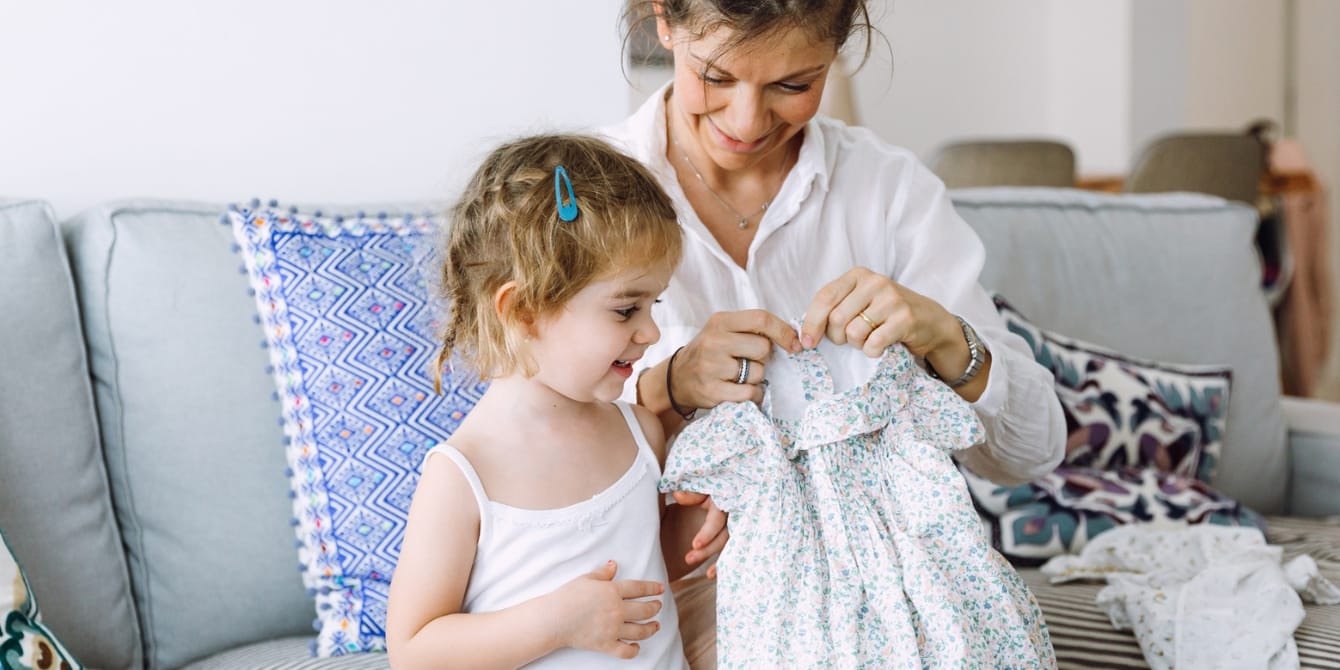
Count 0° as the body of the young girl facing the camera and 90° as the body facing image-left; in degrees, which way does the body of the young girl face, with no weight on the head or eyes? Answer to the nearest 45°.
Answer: approximately 315°

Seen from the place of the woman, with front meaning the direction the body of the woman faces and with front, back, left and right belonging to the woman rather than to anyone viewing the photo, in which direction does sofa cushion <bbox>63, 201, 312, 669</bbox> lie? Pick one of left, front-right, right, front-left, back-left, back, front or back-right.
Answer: right

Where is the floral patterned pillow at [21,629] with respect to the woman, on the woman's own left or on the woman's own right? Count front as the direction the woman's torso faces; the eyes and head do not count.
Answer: on the woman's own right

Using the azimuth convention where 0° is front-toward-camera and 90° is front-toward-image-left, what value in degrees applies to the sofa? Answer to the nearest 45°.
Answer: approximately 0°

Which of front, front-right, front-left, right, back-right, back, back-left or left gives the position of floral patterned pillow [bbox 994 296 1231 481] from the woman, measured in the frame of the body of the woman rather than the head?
back-left

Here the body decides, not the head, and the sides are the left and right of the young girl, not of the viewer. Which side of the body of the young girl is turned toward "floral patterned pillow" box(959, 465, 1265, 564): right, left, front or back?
left

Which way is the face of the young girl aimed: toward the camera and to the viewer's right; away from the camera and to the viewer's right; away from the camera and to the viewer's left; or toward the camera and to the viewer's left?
toward the camera and to the viewer's right

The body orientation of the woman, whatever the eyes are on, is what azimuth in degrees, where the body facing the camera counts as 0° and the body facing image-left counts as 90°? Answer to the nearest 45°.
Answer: approximately 0°
